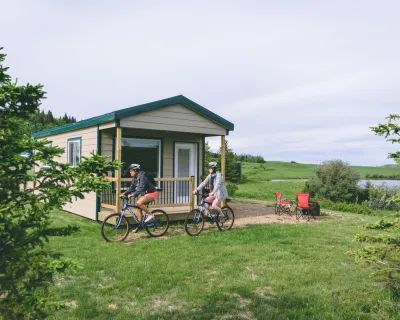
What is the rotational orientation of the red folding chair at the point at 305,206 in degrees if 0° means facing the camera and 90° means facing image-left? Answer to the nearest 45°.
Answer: approximately 315°

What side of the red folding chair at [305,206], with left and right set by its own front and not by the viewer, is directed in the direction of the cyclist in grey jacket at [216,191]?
right

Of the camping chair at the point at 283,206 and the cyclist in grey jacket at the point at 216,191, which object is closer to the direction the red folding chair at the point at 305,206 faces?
the cyclist in grey jacket

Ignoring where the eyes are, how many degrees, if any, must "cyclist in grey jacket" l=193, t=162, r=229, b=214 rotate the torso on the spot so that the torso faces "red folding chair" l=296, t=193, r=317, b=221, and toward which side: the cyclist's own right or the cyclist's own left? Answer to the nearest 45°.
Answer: approximately 180°

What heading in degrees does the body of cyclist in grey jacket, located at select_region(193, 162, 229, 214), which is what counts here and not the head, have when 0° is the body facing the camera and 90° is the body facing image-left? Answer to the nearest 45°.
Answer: approximately 45°

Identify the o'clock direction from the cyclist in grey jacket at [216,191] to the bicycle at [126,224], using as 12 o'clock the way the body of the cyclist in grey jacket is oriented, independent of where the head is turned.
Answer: The bicycle is roughly at 1 o'clock from the cyclist in grey jacket.
